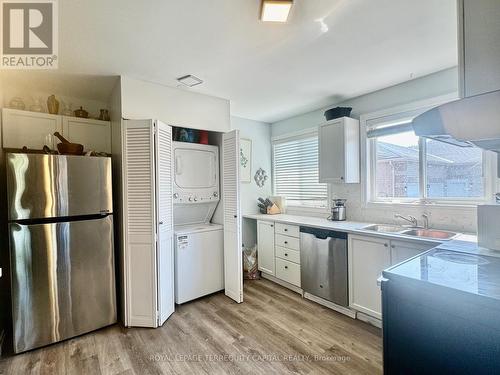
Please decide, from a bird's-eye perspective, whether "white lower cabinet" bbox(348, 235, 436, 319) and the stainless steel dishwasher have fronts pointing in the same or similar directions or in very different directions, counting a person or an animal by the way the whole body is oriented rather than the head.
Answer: same or similar directions

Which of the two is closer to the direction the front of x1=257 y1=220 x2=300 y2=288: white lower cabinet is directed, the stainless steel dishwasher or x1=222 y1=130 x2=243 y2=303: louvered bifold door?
the louvered bifold door

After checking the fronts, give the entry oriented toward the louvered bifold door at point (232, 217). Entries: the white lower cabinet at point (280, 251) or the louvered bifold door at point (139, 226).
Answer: the white lower cabinet

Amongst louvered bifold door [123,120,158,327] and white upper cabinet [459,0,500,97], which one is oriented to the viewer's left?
the white upper cabinet

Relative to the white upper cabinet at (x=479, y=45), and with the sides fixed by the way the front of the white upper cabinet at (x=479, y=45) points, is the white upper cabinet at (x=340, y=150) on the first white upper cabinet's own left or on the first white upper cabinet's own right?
on the first white upper cabinet's own right

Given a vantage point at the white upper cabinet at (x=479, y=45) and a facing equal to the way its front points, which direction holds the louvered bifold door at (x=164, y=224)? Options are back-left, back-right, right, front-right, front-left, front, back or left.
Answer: front

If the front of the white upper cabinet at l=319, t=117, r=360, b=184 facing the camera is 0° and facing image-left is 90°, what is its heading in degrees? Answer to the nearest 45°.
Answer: approximately 45°

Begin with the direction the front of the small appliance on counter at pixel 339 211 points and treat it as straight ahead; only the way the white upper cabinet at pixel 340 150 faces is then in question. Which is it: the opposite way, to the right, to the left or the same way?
the same way

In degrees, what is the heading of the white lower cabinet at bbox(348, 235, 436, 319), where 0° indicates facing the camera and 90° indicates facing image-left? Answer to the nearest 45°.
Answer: approximately 45°

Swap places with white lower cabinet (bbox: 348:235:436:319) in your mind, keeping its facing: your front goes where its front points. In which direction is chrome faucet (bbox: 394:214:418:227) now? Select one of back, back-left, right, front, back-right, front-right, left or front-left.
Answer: back

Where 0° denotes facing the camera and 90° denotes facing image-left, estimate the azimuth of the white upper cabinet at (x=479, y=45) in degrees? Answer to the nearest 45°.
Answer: approximately 90°

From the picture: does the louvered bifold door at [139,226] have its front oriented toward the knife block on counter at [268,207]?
no

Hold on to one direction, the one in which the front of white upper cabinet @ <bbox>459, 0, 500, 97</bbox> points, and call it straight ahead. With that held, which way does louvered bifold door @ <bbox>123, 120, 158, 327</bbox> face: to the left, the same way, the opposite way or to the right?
the opposite way

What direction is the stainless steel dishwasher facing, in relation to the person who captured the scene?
facing the viewer and to the left of the viewer

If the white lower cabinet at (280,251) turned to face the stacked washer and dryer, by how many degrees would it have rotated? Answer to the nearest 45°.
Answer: approximately 45° to its right

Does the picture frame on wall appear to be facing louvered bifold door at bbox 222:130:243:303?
no
